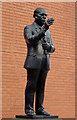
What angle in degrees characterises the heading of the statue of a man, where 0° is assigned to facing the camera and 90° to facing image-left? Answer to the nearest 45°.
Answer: approximately 315°
